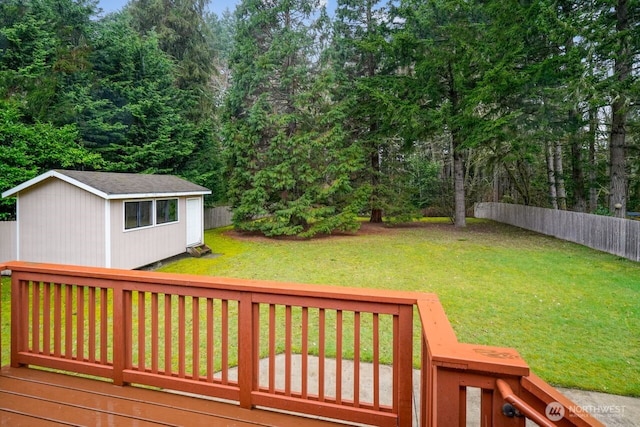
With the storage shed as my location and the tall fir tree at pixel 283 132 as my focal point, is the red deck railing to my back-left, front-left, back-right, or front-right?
back-right

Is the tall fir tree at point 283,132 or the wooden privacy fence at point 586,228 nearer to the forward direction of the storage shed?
the wooden privacy fence

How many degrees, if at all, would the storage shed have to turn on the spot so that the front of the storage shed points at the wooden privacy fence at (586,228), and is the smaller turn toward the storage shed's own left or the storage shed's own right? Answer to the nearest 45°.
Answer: approximately 45° to the storage shed's own left

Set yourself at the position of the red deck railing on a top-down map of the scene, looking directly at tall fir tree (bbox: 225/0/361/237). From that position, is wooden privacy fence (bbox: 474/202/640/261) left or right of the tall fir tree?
right

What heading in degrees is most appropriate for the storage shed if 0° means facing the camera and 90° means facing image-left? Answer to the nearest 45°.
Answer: approximately 315°

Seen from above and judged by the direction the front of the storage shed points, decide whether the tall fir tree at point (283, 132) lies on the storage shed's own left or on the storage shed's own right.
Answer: on the storage shed's own left

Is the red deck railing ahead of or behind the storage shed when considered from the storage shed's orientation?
ahead

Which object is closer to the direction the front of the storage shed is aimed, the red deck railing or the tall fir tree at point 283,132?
the red deck railing

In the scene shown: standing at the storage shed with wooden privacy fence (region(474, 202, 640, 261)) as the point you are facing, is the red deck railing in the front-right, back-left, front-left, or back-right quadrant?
front-right
